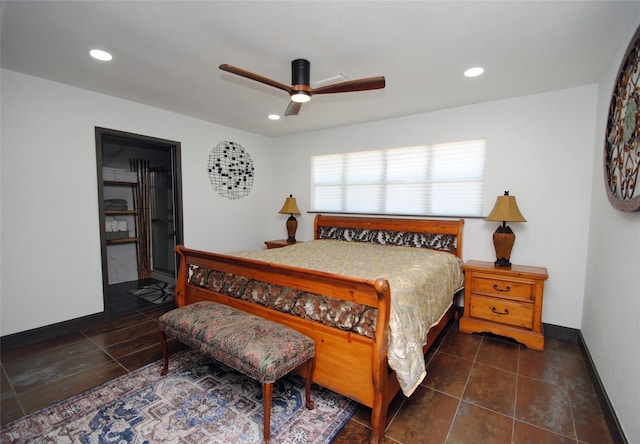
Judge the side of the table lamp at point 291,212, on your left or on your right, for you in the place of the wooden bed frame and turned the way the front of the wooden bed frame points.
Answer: on your right

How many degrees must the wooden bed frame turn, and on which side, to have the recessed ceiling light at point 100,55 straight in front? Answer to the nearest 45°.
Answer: approximately 45° to its right

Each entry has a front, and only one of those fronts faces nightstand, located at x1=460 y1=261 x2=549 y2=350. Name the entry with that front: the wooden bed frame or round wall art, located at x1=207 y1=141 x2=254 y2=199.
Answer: the round wall art

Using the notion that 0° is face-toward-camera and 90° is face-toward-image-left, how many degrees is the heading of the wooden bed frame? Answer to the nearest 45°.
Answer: approximately 45°

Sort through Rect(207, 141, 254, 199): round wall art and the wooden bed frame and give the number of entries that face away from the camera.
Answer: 0

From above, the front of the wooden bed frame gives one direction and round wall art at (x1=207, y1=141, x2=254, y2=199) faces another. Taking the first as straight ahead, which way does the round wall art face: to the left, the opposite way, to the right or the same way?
to the left

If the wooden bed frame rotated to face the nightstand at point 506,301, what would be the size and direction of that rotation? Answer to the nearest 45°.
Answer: approximately 180°

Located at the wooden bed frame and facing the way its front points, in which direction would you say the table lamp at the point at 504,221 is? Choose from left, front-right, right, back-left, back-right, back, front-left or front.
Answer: back

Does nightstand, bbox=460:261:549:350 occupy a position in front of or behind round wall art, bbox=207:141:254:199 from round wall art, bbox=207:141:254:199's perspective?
in front

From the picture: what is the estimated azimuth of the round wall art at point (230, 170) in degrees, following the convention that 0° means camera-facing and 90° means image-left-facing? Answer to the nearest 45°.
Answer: approximately 315°

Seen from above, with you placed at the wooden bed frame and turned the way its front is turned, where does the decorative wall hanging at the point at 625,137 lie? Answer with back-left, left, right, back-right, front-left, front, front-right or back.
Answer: back-left

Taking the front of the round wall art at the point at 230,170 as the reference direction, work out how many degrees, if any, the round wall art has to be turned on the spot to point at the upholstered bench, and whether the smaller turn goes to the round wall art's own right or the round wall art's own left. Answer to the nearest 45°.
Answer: approximately 45° to the round wall art's own right

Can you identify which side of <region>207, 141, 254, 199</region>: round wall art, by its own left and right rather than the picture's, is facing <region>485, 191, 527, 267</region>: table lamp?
front

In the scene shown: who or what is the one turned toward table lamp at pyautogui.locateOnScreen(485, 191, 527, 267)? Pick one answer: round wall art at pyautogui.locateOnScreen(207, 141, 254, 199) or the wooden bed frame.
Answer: the round wall art
